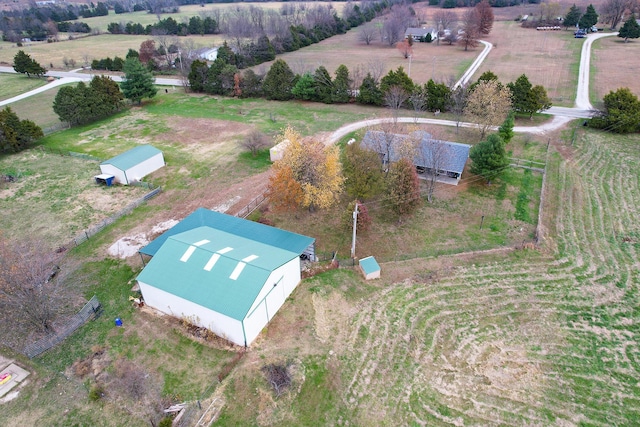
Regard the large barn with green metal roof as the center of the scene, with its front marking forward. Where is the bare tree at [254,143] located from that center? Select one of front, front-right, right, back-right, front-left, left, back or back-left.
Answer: back-left

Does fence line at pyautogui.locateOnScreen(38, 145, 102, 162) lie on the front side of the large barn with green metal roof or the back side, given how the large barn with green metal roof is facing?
on the back side

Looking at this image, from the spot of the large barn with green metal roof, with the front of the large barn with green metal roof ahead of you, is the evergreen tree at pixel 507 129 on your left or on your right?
on your left

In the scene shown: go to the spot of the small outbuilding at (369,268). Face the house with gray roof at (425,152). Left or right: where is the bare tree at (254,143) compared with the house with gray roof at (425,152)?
left

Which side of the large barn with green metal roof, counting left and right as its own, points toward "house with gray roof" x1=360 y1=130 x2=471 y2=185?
left

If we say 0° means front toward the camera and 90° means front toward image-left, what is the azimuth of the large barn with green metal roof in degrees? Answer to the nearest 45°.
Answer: approximately 315°

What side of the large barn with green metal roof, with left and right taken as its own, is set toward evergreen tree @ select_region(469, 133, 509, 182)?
left

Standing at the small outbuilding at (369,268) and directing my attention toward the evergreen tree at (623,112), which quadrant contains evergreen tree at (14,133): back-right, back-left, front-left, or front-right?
back-left

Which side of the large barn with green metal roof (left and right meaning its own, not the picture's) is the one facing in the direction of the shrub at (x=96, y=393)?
right

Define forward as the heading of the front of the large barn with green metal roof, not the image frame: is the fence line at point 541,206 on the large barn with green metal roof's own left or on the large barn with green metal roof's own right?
on the large barn with green metal roof's own left
